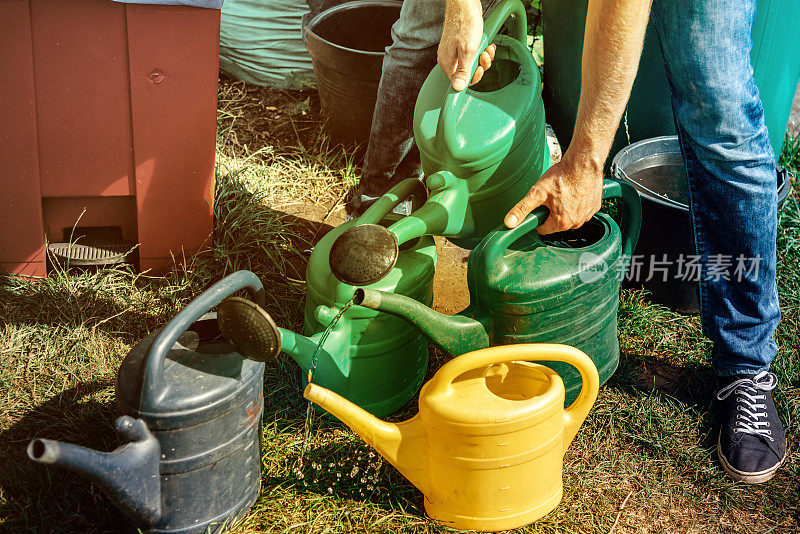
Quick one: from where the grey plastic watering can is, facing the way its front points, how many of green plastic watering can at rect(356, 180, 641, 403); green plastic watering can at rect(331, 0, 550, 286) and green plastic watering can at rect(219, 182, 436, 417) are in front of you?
0

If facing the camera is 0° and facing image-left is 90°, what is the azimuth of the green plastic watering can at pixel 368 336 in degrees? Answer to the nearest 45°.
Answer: approximately 45°

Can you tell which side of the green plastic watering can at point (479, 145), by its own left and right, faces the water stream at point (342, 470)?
front

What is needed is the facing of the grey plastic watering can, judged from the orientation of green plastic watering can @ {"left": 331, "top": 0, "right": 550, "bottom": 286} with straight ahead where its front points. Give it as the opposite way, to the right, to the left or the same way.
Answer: the same way

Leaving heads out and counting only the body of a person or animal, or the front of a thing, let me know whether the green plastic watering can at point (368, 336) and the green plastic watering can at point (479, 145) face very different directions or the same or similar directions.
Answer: same or similar directions

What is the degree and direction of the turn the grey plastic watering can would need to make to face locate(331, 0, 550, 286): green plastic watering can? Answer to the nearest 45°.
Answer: approximately 180°

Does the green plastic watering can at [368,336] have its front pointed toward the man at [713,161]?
no

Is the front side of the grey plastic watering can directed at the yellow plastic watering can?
no

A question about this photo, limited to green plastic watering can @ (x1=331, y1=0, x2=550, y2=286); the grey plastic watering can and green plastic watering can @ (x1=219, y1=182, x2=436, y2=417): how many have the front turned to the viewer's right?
0

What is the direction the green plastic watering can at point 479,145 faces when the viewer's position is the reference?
facing the viewer and to the left of the viewer

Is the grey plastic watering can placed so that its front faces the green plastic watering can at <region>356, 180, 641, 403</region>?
no

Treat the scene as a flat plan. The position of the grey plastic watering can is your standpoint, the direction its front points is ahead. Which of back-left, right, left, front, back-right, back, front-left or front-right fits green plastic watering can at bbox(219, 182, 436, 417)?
back

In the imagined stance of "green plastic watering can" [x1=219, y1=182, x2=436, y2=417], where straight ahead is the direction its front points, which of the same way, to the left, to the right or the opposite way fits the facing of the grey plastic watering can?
the same way

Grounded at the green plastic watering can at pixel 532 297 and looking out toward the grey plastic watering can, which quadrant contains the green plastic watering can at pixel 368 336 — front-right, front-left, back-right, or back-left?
front-right
